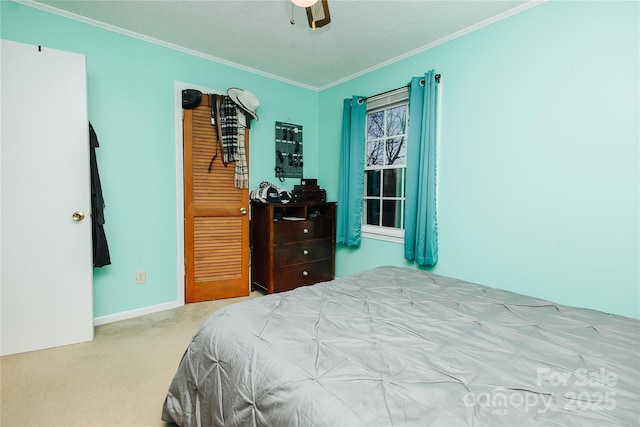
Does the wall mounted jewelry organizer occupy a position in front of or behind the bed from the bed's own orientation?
in front

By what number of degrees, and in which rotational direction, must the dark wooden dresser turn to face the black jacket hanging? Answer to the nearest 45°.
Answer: approximately 90° to its right

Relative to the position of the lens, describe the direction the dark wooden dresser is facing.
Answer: facing the viewer and to the right of the viewer

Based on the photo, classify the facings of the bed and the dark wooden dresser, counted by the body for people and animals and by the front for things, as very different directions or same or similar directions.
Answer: very different directions

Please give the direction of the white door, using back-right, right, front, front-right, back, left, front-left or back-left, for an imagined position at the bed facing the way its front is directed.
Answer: front-left

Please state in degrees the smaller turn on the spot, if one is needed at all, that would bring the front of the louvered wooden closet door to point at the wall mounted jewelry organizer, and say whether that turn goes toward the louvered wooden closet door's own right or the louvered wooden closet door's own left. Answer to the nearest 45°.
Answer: approximately 90° to the louvered wooden closet door's own left

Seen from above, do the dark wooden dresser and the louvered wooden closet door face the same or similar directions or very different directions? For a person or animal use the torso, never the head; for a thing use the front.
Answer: same or similar directions

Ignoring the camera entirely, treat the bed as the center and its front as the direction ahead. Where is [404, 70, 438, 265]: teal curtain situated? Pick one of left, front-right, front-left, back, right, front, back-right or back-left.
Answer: front-right

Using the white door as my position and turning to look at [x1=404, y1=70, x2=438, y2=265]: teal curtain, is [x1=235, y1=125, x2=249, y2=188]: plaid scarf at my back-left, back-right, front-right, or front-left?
front-left

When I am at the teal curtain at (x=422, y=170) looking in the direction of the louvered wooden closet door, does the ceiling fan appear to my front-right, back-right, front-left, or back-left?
front-left
